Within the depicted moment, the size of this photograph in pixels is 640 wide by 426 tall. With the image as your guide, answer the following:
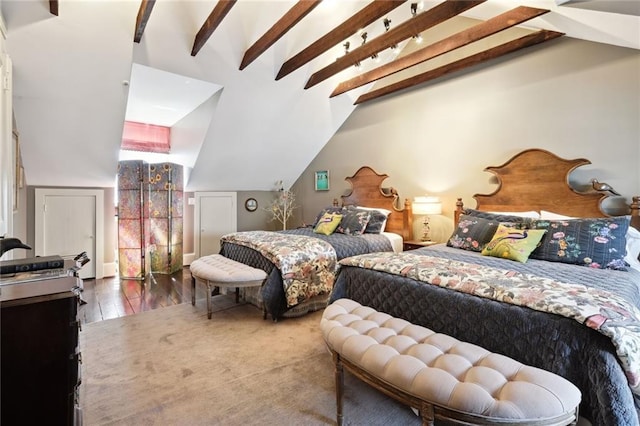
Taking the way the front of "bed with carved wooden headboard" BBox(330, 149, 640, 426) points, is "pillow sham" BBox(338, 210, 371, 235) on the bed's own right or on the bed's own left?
on the bed's own right

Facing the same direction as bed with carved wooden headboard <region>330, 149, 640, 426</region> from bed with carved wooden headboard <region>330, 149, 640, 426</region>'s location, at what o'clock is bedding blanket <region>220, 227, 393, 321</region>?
The bedding blanket is roughly at 2 o'clock from the bed with carved wooden headboard.

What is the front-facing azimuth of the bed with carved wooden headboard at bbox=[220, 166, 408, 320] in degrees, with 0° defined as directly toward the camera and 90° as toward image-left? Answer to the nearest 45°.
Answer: approximately 45°

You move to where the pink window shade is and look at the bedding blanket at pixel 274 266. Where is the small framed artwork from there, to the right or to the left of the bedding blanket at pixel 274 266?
left

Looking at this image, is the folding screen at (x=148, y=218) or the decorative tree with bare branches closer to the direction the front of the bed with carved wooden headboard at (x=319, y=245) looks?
the folding screen

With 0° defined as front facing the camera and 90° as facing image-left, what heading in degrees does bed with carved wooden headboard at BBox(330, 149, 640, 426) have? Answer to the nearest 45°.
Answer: approximately 45°

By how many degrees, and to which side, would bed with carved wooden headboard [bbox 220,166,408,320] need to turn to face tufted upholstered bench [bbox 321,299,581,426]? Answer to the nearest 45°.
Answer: approximately 45° to its left

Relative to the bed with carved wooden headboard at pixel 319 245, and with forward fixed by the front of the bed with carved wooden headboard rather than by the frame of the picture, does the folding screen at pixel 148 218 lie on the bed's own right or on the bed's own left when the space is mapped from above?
on the bed's own right

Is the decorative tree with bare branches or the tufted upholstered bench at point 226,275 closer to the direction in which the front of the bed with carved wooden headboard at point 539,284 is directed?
the tufted upholstered bench
